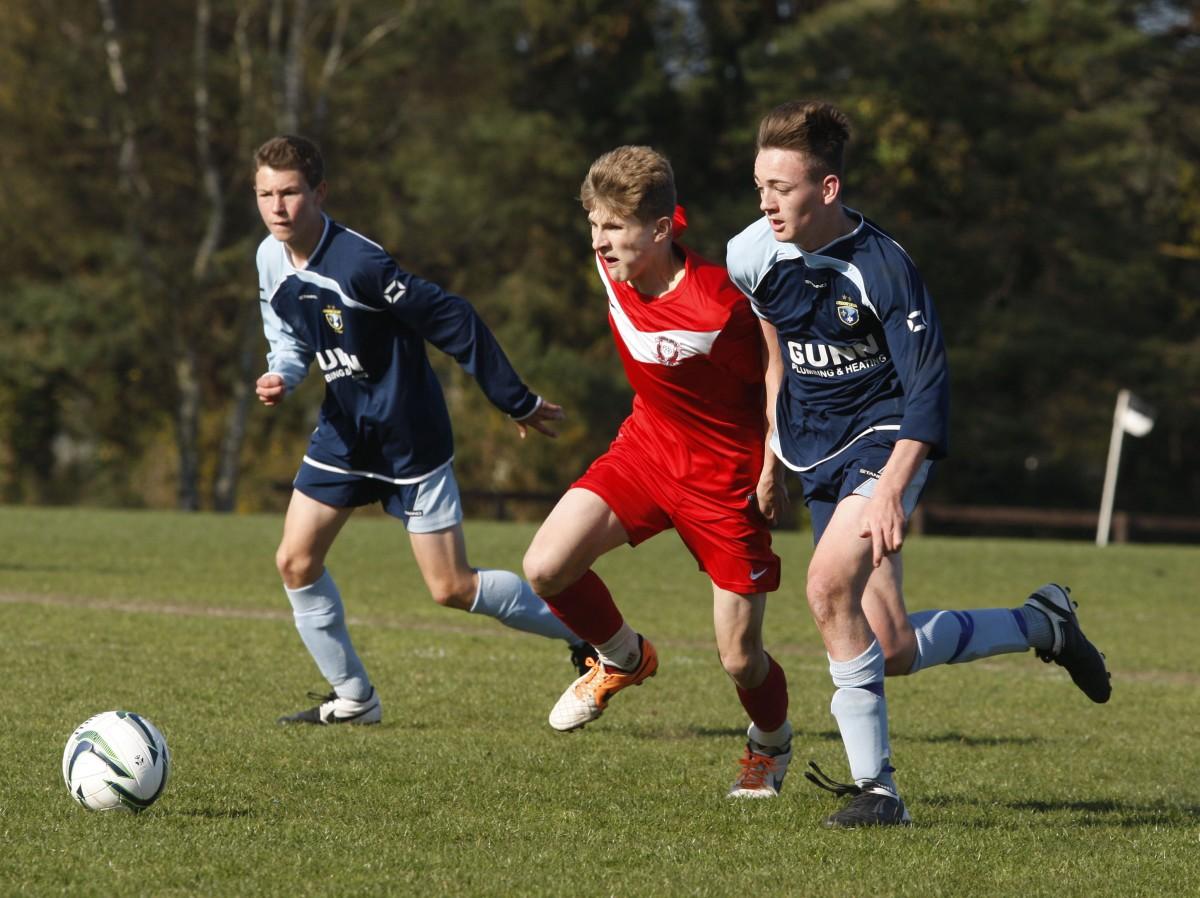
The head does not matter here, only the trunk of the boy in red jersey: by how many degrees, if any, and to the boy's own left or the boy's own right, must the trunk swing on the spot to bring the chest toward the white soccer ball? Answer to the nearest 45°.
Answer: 0° — they already face it

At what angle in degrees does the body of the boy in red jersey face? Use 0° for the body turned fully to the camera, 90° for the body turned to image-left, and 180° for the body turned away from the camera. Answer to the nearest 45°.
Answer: approximately 45°

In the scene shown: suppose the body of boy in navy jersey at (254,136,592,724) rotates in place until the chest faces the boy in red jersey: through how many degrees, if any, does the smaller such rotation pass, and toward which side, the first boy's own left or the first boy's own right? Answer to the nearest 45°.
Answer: approximately 90° to the first boy's own left

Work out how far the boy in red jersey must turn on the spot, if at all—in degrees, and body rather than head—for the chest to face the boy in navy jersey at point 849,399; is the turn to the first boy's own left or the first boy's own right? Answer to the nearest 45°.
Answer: approximately 90° to the first boy's own left

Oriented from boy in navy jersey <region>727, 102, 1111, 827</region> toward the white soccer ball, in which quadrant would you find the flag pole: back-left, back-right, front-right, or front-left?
back-right

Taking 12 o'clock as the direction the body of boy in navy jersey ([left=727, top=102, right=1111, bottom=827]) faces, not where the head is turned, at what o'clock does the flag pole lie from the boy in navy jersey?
The flag pole is roughly at 5 o'clock from the boy in navy jersey.
